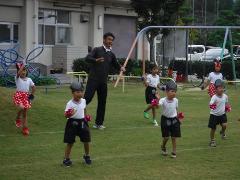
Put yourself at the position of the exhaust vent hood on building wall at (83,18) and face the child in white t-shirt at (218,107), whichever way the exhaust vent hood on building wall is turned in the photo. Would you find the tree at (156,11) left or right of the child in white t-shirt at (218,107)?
left

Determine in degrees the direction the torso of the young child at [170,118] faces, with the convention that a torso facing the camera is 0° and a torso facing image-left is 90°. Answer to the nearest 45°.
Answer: approximately 0°

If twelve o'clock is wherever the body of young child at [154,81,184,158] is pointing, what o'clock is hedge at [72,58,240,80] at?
The hedge is roughly at 6 o'clock from the young child.

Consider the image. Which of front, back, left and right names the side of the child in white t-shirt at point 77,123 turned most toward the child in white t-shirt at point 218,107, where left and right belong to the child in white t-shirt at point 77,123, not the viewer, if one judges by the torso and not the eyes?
left

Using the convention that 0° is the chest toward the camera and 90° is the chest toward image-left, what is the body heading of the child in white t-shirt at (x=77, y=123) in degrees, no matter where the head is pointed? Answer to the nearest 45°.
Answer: approximately 315°

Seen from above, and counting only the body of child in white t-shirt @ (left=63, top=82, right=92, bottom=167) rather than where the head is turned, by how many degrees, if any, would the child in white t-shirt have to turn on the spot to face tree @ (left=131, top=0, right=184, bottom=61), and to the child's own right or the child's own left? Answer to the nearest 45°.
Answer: approximately 135° to the child's own left

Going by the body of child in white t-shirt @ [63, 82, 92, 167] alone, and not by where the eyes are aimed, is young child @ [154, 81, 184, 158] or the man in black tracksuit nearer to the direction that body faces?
the young child

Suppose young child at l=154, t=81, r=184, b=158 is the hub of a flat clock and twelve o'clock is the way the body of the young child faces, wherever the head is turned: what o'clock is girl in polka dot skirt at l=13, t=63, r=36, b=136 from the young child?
The girl in polka dot skirt is roughly at 4 o'clock from the young child.

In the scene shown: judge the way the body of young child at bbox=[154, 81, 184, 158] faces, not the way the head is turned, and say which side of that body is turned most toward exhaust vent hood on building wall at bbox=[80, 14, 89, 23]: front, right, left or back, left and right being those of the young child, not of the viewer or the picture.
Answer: back

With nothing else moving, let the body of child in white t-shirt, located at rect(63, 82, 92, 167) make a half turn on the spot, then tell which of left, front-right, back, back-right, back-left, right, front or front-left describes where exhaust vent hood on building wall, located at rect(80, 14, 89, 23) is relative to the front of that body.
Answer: front-right

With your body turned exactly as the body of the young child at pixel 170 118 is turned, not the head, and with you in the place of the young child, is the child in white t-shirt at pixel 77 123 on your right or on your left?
on your right

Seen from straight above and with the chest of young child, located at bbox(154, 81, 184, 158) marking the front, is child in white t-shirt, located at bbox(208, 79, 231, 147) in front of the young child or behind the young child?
behind

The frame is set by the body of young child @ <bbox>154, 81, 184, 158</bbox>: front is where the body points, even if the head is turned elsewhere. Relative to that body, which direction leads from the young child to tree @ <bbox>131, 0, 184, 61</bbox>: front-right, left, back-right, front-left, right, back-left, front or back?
back
